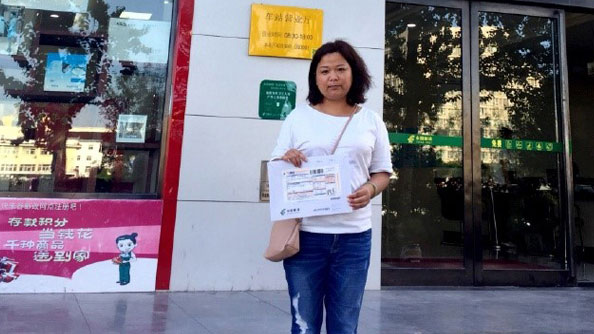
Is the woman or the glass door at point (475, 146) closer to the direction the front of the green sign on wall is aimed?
the woman

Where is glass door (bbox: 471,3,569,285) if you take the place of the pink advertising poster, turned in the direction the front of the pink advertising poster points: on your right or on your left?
on your left

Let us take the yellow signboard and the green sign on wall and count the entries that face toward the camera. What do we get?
2

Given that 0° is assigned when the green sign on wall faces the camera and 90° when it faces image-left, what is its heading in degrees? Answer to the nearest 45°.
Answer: approximately 0°

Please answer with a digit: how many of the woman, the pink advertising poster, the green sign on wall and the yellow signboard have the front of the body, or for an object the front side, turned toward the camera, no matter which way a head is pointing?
4

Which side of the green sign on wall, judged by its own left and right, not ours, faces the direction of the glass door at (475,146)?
left

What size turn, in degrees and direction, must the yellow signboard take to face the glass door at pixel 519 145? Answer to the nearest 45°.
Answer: approximately 90° to its left

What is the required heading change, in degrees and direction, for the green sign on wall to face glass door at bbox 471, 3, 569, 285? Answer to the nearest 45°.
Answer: approximately 90° to its left

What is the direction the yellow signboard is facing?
toward the camera

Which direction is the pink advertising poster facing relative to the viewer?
toward the camera

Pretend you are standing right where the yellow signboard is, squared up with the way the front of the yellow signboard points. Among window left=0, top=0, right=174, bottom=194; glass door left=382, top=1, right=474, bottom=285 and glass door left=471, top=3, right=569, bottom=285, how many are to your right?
1
